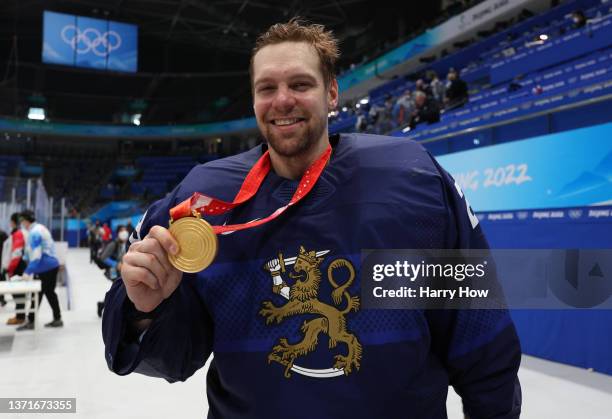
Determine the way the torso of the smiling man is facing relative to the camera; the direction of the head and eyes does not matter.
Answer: toward the camera

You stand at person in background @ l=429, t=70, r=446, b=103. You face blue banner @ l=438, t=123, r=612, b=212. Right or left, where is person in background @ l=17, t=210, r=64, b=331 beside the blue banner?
right

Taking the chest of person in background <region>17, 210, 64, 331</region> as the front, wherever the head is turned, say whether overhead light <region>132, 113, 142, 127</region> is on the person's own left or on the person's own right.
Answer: on the person's own right

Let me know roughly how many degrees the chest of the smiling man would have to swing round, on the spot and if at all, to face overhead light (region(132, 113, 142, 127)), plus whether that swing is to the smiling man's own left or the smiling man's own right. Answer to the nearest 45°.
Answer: approximately 180°

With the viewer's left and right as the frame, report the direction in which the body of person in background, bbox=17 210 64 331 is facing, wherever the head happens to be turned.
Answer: facing to the left of the viewer

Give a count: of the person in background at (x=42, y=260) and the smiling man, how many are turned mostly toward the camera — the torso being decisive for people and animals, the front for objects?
1

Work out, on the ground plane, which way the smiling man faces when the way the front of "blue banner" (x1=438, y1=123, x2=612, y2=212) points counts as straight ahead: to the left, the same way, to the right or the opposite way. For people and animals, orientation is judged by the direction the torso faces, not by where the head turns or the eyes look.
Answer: to the left

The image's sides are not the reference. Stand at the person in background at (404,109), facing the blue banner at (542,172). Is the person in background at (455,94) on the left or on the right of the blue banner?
left

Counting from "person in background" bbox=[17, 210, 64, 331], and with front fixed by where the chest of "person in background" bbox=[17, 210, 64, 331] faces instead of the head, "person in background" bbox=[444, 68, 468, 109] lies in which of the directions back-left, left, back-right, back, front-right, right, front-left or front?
back

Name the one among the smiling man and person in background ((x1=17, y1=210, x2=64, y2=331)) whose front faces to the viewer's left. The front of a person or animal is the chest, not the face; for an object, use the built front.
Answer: the person in background

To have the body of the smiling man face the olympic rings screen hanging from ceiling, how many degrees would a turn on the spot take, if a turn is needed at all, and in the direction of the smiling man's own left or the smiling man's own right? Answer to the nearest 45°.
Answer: approximately 135° to the smiling man's own right

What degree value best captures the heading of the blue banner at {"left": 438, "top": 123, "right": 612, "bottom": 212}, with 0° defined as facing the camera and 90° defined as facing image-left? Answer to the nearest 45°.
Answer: approximately 45°

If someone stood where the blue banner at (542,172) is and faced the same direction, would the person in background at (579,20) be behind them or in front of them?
behind

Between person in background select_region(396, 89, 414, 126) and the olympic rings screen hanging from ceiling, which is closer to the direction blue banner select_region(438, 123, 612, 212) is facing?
the olympic rings screen hanging from ceiling

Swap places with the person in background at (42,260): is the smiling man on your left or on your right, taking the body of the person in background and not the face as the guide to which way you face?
on your left
